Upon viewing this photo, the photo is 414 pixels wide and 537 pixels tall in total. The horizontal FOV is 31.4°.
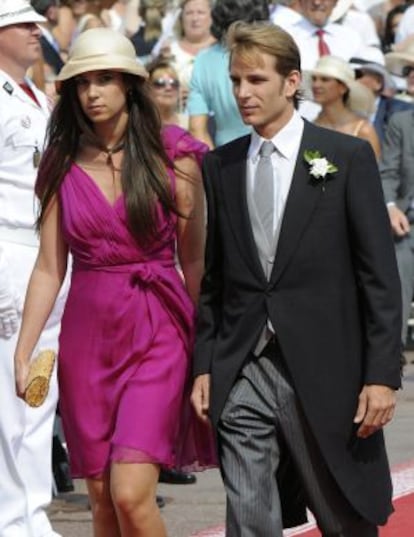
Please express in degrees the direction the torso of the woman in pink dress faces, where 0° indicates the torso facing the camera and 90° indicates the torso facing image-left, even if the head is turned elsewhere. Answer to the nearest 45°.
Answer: approximately 0°

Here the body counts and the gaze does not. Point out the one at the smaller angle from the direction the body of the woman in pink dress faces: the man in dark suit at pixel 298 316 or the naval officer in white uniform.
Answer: the man in dark suit

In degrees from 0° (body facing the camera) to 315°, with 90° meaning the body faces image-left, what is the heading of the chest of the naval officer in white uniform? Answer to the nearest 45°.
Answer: approximately 315°

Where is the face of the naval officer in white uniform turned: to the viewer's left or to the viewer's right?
to the viewer's right

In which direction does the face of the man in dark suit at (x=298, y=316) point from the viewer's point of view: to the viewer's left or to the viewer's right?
to the viewer's left

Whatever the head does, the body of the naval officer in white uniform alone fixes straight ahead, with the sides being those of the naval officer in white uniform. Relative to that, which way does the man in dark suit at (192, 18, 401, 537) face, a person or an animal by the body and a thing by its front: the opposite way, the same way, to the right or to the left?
to the right

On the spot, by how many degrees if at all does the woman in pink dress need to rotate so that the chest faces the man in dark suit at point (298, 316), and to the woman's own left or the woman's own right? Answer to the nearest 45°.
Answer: approximately 45° to the woman's own left

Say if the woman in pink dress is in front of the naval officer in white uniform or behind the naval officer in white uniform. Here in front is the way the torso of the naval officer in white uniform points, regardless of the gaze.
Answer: in front

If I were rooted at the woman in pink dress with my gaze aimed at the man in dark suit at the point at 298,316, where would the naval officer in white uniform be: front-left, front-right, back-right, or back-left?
back-left
